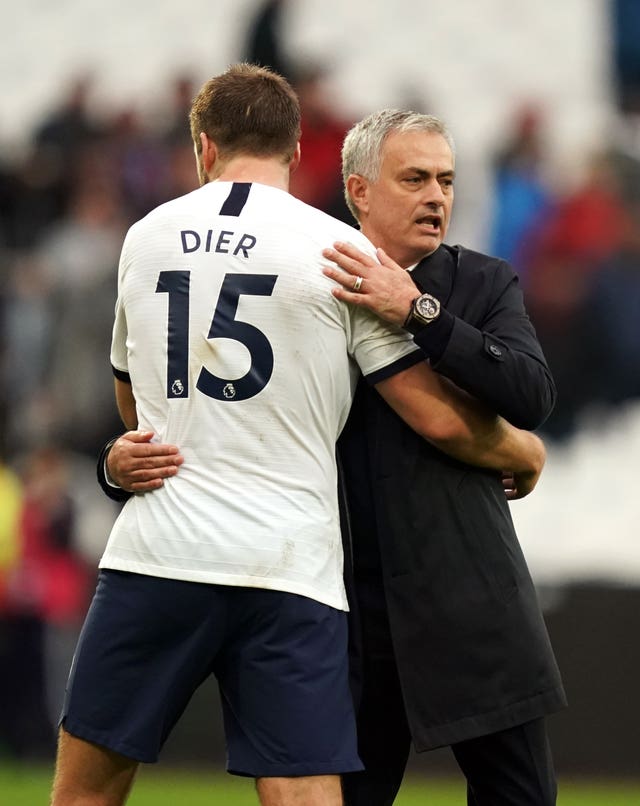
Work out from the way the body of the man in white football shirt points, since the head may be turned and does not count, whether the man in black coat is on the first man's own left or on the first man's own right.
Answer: on the first man's own right

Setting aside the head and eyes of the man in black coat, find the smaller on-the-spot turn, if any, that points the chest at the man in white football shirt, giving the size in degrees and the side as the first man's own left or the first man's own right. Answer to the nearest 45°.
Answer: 0° — they already face them

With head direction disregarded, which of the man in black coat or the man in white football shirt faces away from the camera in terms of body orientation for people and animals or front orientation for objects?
the man in white football shirt

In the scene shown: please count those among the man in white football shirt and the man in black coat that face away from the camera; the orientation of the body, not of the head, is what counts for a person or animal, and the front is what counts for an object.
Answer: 1

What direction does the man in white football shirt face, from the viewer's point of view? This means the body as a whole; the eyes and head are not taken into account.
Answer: away from the camera

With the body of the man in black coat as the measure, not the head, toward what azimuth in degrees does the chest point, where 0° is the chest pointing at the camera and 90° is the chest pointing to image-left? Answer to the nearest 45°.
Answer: approximately 45°
